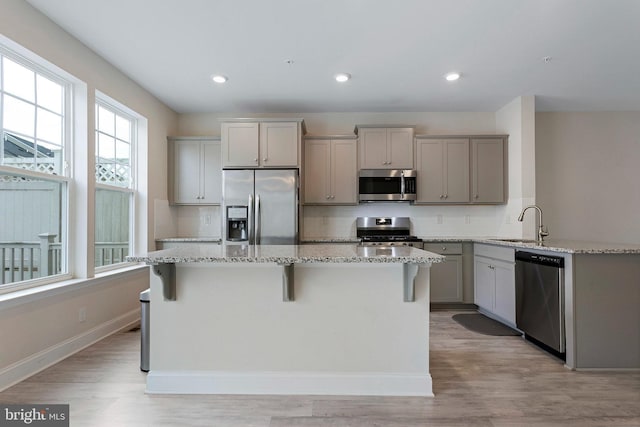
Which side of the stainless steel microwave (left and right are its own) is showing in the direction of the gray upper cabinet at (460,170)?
left

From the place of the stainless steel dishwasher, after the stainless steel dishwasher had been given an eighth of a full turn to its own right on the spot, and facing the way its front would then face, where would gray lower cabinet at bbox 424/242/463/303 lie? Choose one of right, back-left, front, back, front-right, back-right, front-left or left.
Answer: front-right

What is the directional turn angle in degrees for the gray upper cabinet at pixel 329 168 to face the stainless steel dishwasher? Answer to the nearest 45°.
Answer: approximately 45° to its left

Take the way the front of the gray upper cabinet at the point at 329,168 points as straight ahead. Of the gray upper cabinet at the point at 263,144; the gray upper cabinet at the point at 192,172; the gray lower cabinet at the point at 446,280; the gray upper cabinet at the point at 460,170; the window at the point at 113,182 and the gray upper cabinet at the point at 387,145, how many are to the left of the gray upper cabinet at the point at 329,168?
3

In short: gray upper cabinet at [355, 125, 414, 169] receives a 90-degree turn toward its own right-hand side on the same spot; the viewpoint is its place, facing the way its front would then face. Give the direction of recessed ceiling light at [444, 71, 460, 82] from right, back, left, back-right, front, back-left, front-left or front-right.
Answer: back-left

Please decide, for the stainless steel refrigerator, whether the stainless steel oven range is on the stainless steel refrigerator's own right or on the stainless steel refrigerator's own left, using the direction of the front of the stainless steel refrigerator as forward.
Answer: on the stainless steel refrigerator's own left

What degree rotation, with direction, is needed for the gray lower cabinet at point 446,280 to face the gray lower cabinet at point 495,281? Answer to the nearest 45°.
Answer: approximately 45° to its left

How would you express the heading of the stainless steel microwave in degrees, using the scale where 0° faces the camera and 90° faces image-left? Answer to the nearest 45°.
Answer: approximately 0°

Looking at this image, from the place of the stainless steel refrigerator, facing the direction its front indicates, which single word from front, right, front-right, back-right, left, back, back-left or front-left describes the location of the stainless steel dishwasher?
front-left

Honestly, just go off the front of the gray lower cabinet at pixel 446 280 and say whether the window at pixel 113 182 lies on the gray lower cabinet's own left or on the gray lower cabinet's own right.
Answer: on the gray lower cabinet's own right

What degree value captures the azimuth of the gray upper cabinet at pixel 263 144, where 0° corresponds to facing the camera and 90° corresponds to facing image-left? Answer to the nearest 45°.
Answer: approximately 0°
